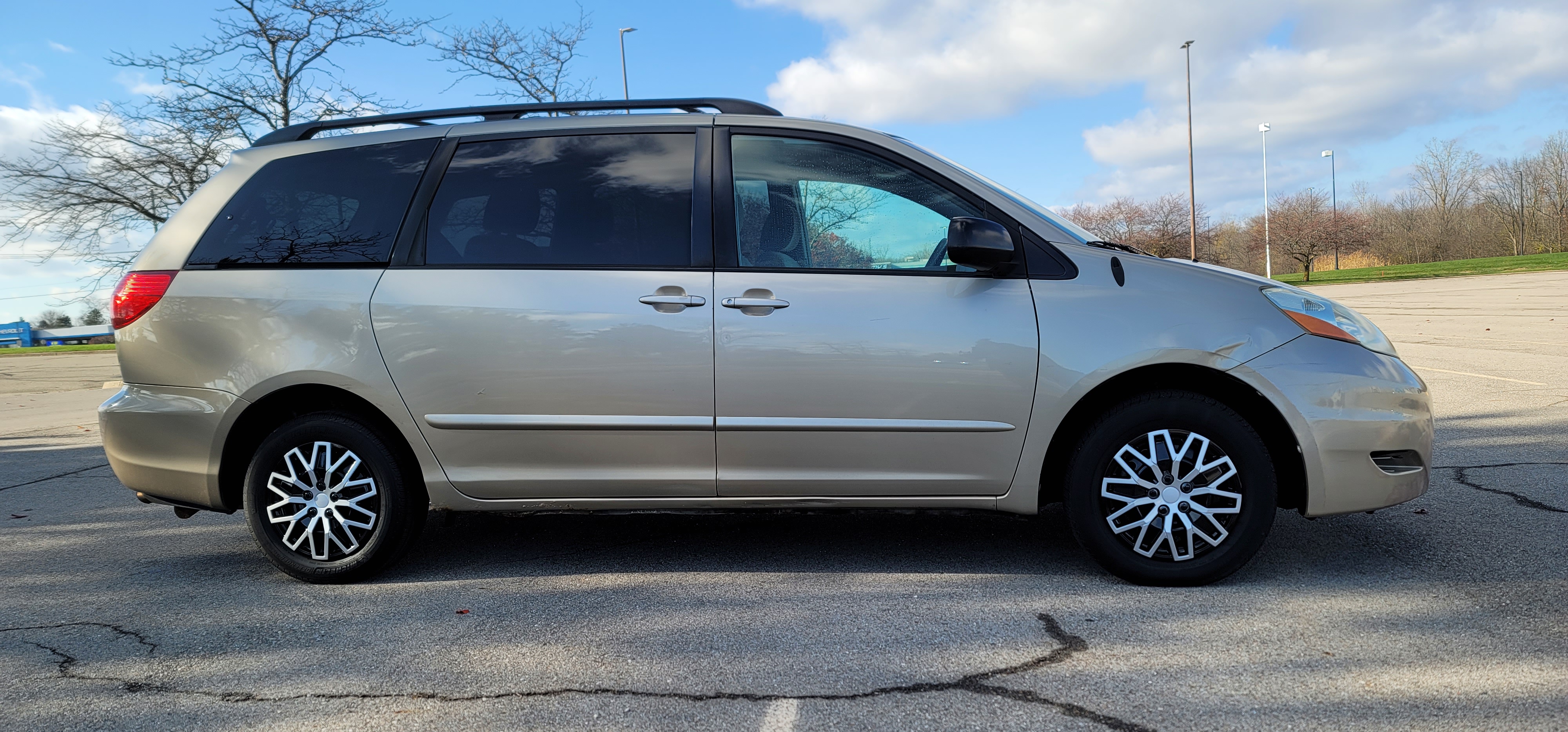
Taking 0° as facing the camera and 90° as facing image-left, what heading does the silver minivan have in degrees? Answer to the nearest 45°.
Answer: approximately 270°
